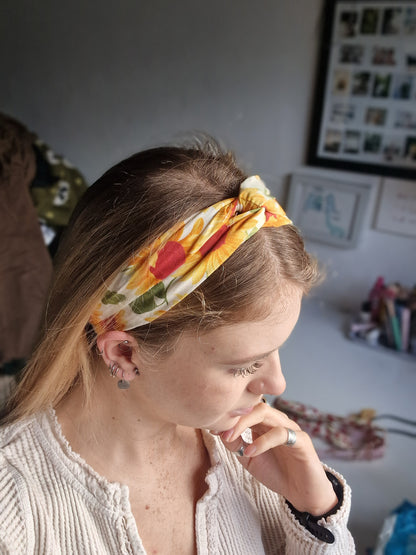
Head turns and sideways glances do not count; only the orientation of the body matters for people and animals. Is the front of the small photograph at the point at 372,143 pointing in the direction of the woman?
yes

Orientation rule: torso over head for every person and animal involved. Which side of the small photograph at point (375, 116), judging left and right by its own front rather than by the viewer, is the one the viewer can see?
front

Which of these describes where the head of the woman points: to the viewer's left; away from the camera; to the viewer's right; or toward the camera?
to the viewer's right

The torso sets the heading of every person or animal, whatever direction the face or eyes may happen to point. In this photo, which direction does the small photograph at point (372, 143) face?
toward the camera

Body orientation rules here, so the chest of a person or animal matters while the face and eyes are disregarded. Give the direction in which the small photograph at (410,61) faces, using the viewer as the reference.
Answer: facing the viewer

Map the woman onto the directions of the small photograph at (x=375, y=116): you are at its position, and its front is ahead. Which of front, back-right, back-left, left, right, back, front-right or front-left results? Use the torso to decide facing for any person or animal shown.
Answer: front

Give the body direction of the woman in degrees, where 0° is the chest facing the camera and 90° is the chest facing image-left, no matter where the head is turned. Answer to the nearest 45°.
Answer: approximately 315°

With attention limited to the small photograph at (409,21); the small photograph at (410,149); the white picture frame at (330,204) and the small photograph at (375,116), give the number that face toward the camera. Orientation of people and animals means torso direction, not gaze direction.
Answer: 4
